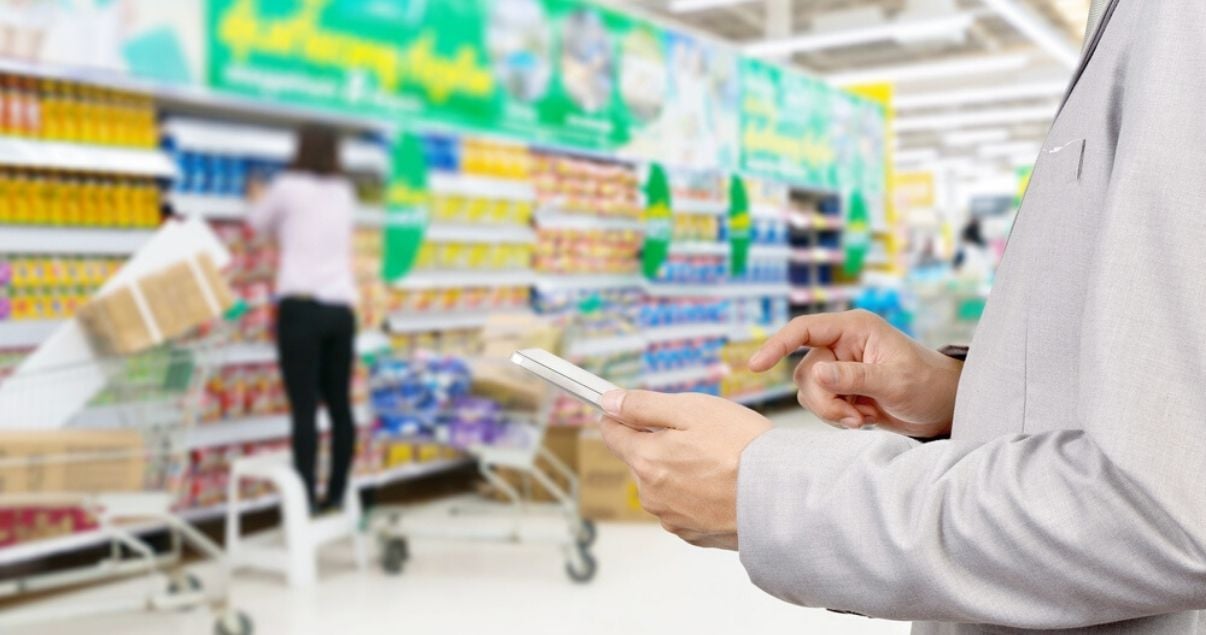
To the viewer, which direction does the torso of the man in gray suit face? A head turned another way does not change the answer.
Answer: to the viewer's left

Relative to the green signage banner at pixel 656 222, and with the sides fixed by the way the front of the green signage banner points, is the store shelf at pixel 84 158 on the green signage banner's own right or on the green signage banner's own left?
on the green signage banner's own right

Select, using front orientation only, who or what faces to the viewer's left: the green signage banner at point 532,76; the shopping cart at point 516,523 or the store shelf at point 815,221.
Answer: the shopping cart

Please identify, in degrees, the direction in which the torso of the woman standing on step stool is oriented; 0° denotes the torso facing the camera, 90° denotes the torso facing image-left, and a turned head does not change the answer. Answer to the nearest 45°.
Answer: approximately 135°

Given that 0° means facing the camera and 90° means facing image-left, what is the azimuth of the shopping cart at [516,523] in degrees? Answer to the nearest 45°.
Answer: approximately 90°

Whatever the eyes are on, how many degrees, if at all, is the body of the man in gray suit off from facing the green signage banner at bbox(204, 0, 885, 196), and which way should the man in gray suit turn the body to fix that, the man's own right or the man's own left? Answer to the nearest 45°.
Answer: approximately 45° to the man's own right

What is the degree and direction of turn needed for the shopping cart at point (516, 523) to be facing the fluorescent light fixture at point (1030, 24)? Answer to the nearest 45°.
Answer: approximately 135° to its right

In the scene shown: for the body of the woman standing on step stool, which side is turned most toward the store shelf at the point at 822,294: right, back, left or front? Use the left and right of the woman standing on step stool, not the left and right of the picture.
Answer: right

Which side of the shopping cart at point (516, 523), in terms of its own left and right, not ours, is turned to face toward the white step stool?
front

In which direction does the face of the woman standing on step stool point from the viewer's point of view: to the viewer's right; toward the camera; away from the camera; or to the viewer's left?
away from the camera

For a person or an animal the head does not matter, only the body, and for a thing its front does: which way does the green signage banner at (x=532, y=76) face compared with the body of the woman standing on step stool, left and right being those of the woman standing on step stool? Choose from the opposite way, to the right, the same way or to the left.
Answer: the opposite way

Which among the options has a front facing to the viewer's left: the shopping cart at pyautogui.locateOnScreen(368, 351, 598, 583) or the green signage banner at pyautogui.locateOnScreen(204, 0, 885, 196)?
the shopping cart

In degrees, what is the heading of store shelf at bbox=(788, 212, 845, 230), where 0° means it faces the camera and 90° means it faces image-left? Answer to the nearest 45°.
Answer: approximately 315°
